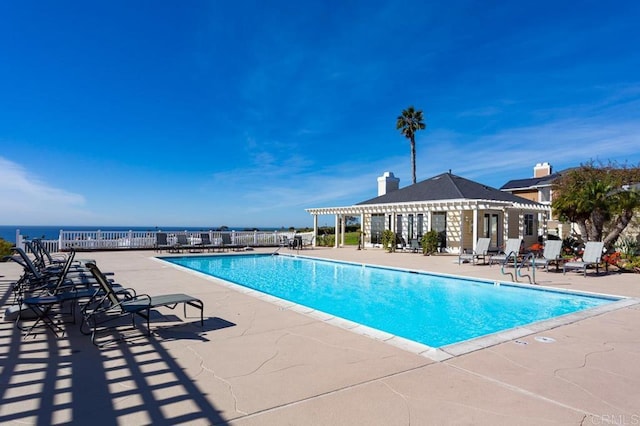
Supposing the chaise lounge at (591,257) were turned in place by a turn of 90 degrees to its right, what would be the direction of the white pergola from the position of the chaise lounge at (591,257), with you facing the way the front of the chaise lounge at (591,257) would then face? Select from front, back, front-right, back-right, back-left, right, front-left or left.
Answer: front

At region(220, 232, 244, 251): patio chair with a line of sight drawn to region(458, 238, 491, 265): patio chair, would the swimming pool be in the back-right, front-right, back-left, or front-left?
front-right

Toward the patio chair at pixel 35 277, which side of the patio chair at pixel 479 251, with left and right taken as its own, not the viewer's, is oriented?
front

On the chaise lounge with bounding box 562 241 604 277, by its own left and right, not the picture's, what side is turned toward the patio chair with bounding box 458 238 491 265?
right

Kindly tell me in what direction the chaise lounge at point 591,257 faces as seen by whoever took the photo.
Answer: facing the viewer and to the left of the viewer

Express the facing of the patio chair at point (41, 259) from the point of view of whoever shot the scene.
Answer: facing to the right of the viewer

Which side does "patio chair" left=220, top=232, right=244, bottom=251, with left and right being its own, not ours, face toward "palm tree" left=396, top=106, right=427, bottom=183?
left

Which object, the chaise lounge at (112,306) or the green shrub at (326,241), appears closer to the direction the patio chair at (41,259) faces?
the green shrub

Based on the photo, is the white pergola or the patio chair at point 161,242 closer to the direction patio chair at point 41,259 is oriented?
the white pergola

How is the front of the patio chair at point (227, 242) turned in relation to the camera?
facing the viewer and to the right of the viewer

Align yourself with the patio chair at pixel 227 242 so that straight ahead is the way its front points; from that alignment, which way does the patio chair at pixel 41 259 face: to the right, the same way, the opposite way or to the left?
to the left

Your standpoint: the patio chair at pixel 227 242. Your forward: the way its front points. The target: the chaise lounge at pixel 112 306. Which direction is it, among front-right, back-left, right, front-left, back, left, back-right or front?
front-right

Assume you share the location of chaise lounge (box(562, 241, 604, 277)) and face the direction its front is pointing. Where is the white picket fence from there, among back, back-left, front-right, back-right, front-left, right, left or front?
front-right

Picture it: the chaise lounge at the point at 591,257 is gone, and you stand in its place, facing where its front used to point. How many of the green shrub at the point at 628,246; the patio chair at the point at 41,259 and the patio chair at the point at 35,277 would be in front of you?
2

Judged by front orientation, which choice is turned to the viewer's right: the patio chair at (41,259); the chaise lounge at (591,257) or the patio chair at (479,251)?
the patio chair at (41,259)
